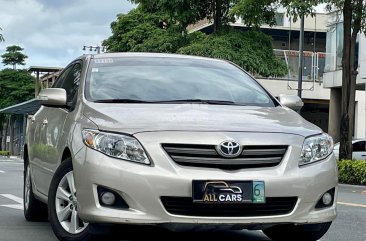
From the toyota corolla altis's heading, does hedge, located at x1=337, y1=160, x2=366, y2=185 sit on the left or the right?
on its left

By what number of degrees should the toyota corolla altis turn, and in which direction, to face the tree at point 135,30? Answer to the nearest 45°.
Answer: approximately 135° to its left

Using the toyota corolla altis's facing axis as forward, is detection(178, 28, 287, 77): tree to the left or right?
on its left

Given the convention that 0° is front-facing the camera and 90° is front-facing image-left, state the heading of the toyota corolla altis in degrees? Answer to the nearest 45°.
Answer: approximately 315°

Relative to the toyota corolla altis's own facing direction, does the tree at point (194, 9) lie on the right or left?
on its left
